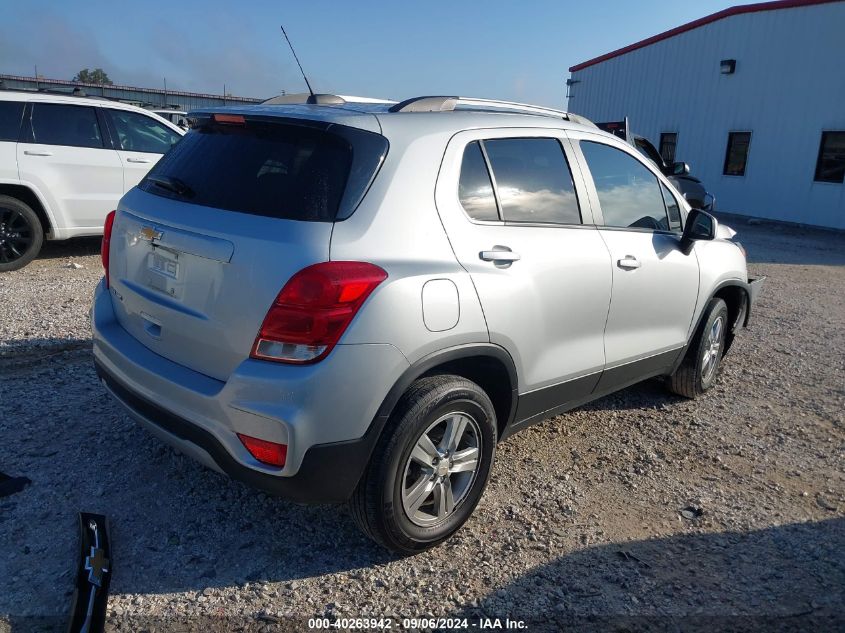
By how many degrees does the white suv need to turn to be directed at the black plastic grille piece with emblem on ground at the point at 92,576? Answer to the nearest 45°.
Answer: approximately 90° to its right

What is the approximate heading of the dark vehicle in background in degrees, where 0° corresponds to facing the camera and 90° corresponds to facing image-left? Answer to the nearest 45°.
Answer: approximately 225°

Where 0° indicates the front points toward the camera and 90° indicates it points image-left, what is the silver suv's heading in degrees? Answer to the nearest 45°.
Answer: approximately 225°

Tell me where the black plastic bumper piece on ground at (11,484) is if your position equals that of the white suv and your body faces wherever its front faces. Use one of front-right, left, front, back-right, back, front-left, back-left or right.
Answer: right

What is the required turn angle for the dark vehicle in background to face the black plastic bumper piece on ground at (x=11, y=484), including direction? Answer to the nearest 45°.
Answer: approximately 135° to its right

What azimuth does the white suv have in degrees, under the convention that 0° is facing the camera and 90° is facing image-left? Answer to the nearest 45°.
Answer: approximately 270°

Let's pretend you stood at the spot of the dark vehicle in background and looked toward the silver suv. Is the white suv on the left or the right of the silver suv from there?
right
